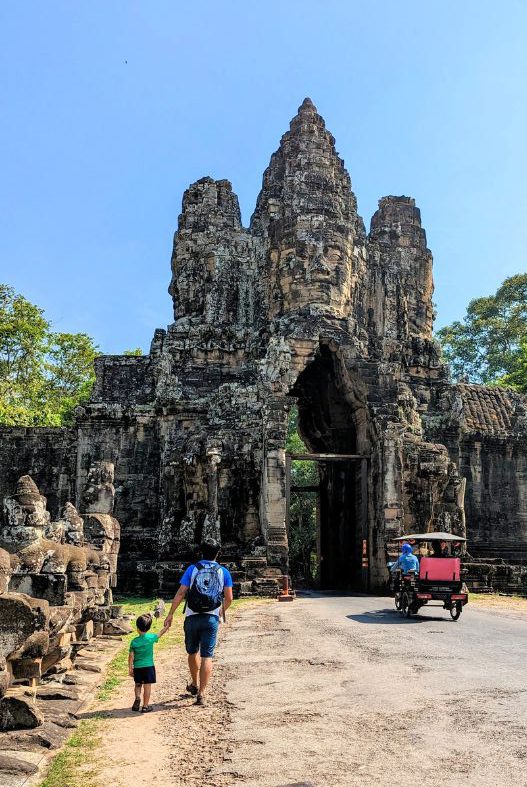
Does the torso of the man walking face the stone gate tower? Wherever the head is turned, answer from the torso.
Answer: yes

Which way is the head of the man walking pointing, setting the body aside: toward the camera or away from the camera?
away from the camera

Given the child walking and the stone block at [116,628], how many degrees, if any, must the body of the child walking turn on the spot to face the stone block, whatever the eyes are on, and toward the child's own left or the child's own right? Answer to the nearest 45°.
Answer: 0° — they already face it

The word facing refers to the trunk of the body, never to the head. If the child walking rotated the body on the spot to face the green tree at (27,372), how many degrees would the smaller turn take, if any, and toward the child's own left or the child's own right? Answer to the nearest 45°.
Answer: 0° — they already face it

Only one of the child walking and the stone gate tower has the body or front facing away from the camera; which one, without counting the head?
the child walking

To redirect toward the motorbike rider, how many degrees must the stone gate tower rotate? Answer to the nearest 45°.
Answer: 0° — it already faces them

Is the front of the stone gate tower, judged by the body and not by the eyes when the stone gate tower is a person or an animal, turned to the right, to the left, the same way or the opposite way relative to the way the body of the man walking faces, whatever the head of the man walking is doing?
the opposite way

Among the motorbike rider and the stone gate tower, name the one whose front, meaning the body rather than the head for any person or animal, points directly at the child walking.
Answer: the stone gate tower

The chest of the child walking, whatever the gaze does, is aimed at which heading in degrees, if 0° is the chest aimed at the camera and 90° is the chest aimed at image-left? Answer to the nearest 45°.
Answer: approximately 180°

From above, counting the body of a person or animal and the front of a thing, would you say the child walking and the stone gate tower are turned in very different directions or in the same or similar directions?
very different directions
